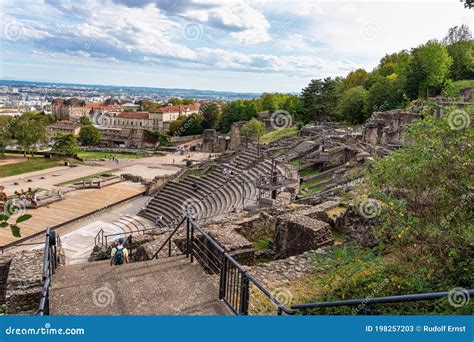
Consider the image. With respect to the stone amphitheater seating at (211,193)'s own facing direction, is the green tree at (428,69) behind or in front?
behind

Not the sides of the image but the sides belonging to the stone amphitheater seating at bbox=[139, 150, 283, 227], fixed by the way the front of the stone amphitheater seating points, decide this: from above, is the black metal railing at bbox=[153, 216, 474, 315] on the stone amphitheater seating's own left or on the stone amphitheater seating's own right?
on the stone amphitheater seating's own left

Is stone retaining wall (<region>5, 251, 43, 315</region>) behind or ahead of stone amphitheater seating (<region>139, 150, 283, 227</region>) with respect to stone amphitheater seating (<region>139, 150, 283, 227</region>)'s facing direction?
ahead

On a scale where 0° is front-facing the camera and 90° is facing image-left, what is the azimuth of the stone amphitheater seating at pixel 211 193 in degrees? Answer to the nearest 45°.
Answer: approximately 45°

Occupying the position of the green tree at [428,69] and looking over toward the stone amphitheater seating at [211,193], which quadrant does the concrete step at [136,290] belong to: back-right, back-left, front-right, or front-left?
front-left

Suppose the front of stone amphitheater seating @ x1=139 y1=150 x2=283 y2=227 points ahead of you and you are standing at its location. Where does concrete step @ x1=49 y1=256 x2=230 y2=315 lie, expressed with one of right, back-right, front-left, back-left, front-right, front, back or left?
front-left

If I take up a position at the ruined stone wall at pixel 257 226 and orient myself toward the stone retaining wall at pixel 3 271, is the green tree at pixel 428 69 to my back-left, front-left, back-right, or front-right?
back-right

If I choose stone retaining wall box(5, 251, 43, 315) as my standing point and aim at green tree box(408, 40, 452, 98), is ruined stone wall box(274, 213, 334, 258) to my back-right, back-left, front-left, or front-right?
front-right

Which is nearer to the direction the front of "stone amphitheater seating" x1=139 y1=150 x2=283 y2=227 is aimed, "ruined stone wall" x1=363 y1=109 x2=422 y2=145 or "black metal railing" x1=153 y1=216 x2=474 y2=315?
the black metal railing

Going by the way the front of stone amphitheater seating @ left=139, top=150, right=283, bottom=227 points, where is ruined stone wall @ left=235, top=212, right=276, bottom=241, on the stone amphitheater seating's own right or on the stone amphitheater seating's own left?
on the stone amphitheater seating's own left

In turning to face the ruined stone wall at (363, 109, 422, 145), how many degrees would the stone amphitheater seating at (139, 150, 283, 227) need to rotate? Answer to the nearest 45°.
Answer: approximately 180°

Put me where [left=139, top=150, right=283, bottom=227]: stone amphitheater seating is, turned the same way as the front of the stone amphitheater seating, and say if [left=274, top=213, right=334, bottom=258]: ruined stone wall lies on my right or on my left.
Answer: on my left
